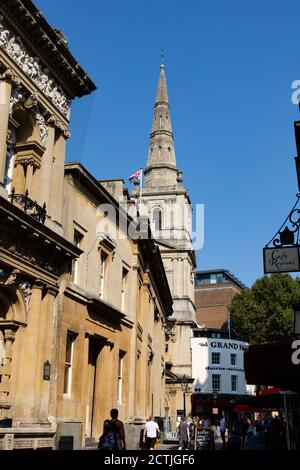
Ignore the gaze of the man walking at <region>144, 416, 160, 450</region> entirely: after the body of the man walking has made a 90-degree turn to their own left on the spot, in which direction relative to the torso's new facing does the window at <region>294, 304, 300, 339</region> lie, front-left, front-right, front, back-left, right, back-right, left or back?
left

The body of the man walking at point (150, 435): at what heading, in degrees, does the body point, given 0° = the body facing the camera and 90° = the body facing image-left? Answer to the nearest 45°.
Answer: approximately 180°

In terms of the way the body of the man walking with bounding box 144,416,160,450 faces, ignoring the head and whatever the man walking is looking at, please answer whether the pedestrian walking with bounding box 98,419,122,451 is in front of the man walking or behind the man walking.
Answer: behind

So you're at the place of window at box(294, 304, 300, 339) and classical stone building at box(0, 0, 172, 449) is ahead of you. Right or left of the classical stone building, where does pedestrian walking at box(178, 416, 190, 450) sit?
right
